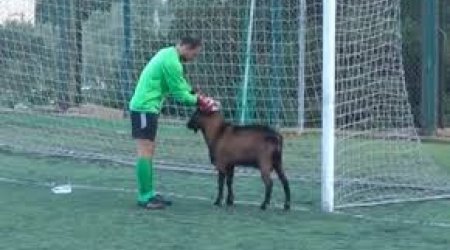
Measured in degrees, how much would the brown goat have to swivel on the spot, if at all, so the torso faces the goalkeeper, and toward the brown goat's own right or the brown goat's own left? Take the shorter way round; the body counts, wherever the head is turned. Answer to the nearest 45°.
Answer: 0° — it already faces them

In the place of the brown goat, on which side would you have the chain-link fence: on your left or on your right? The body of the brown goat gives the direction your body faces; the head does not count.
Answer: on your right

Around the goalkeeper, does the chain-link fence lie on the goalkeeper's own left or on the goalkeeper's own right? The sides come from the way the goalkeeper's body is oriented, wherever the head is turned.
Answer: on the goalkeeper's own left

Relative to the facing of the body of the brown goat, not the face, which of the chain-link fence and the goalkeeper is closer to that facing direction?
the goalkeeper

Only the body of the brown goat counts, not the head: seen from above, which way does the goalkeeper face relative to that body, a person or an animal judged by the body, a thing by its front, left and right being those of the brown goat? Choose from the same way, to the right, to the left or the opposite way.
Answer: the opposite way

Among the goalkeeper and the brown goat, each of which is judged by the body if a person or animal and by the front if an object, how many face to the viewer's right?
1

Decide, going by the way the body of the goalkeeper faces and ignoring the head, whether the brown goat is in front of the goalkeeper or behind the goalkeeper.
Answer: in front

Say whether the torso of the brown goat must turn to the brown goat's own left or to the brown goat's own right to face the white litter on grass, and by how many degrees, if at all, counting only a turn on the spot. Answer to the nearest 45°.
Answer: approximately 45° to the brown goat's own right

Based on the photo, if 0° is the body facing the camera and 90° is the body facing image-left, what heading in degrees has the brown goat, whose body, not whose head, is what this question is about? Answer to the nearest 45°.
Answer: approximately 90°

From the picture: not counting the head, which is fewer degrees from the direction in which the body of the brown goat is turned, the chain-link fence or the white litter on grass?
the white litter on grass

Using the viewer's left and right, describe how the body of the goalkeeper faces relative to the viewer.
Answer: facing to the right of the viewer

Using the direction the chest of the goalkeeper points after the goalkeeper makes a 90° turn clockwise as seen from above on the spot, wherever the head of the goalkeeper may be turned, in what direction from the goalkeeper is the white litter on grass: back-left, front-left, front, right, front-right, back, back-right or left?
back-right
